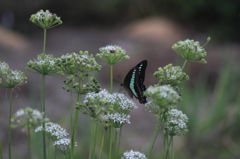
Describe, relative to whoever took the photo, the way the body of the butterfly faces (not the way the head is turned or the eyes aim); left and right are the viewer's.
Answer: facing to the left of the viewer
